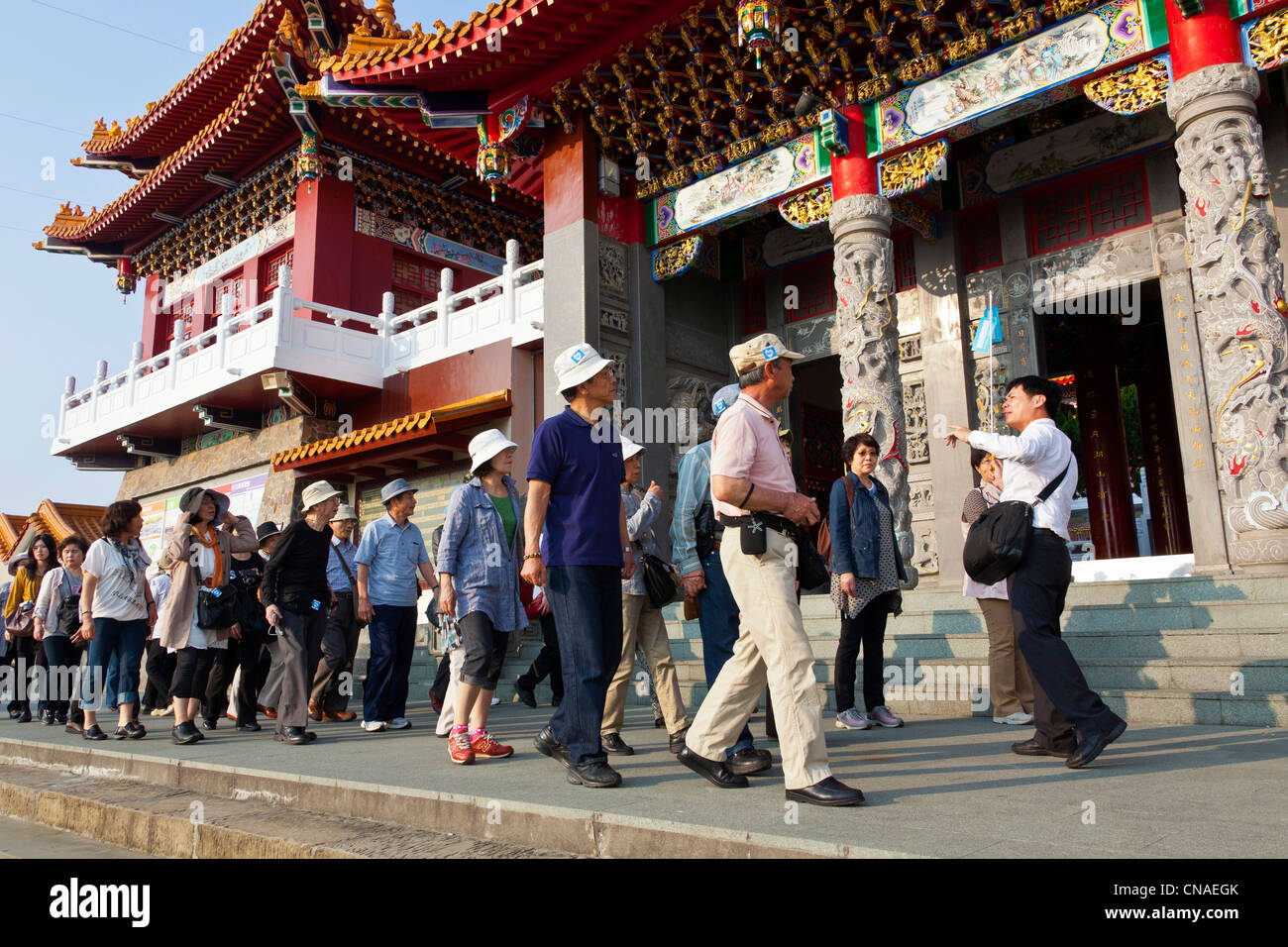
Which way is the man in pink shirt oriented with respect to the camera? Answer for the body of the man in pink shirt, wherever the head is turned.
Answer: to the viewer's right

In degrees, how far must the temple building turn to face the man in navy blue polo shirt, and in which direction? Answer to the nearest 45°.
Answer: approximately 45° to its left

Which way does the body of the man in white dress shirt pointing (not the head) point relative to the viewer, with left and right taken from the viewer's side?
facing to the left of the viewer

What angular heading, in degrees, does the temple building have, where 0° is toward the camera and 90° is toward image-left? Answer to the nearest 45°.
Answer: approximately 45°

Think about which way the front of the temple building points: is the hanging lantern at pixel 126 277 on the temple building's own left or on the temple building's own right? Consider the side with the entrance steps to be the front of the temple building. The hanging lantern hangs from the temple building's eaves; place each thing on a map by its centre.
on the temple building's own right

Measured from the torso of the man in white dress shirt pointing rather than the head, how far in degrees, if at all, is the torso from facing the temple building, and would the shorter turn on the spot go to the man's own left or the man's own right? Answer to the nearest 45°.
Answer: approximately 90° to the man's own right

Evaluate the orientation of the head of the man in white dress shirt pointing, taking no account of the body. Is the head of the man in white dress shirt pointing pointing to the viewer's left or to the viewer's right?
to the viewer's left

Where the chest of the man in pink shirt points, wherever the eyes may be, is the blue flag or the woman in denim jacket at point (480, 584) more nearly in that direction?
the blue flag

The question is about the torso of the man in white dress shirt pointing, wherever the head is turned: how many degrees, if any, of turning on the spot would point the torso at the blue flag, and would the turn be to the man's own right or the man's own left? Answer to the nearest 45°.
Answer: approximately 90° to the man's own right

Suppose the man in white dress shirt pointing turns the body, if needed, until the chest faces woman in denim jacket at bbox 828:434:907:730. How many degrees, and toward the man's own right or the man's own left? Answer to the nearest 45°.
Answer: approximately 45° to the man's own right

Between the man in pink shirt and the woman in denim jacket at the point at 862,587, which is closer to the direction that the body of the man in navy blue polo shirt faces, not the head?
the man in pink shirt

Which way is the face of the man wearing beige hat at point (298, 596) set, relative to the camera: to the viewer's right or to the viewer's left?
to the viewer's right

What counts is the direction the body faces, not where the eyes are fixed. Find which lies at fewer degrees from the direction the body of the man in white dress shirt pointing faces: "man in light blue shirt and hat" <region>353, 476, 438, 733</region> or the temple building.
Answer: the man in light blue shirt and hat
